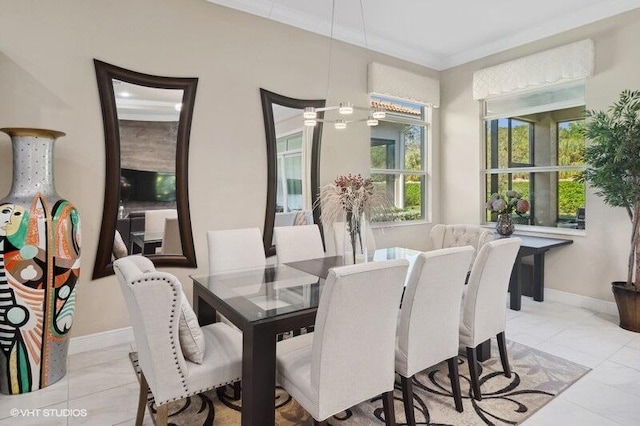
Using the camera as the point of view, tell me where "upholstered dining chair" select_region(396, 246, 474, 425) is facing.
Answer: facing away from the viewer and to the left of the viewer

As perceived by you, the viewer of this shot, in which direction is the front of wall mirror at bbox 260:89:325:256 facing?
facing the viewer and to the right of the viewer

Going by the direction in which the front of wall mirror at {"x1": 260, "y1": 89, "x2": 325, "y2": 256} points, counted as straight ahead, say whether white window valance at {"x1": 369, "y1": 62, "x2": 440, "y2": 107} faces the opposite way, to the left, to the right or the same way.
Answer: the same way

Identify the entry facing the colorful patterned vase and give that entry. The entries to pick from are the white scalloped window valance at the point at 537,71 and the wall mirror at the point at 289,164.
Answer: the white scalloped window valance

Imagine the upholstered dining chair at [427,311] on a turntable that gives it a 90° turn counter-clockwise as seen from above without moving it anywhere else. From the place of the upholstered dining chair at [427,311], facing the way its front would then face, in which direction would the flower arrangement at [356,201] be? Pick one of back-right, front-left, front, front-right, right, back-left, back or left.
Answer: right

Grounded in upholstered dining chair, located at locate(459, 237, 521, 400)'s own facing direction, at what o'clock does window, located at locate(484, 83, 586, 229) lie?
The window is roughly at 2 o'clock from the upholstered dining chair.

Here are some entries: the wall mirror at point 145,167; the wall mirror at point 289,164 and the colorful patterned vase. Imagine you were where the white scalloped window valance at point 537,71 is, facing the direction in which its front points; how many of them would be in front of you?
3

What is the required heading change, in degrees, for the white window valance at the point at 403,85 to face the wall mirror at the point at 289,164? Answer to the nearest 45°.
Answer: approximately 90° to its right

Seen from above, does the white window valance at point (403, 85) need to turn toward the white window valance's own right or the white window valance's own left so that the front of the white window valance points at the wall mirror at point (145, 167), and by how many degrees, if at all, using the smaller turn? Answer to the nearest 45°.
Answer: approximately 90° to the white window valance's own right

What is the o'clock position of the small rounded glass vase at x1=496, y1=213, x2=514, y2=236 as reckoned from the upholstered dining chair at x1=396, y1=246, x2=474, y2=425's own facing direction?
The small rounded glass vase is roughly at 2 o'clock from the upholstered dining chair.

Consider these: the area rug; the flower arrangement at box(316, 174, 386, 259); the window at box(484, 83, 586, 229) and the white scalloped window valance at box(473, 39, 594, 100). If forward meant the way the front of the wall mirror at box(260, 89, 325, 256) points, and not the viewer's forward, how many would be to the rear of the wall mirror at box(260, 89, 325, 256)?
0

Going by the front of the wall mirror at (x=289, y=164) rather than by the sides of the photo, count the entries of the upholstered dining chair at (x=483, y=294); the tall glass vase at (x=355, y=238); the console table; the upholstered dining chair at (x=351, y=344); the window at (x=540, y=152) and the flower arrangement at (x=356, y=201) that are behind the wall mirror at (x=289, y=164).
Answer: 0

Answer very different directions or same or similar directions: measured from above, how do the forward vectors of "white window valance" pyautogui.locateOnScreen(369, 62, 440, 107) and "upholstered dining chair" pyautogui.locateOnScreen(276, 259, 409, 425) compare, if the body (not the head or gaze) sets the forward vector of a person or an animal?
very different directions

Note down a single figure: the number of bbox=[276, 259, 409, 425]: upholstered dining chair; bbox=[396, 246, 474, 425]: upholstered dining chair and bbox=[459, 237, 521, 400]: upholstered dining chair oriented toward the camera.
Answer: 0

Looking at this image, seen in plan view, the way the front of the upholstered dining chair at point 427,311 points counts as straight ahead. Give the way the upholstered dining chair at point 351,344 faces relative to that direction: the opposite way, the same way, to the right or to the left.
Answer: the same way

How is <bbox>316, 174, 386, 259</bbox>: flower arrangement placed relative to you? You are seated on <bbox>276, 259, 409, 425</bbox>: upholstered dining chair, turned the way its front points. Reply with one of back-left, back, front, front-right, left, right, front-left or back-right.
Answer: front-right

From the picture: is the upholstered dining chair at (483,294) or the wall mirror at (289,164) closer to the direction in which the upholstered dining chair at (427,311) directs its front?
the wall mirror

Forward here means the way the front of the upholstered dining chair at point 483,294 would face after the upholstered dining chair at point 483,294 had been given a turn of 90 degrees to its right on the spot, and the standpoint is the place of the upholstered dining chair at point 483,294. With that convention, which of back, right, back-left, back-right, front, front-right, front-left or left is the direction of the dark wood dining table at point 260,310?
back

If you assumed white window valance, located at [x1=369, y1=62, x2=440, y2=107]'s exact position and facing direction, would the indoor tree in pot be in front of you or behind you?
in front

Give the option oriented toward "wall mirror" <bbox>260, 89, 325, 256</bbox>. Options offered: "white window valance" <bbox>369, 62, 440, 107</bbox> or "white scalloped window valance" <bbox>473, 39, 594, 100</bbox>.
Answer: "white scalloped window valance" <bbox>473, 39, 594, 100</bbox>
